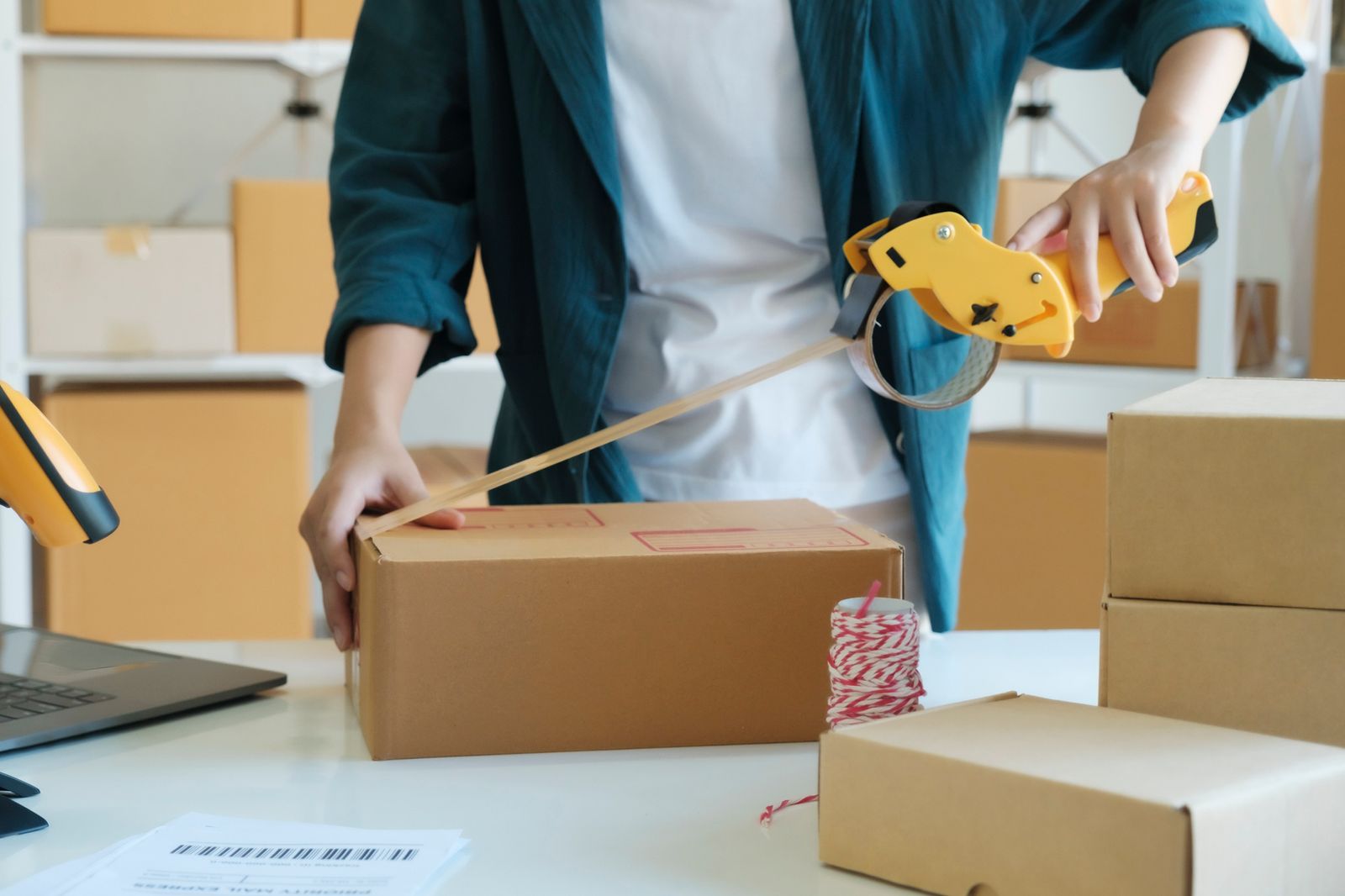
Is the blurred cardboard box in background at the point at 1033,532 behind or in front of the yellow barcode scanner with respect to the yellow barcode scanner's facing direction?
in front

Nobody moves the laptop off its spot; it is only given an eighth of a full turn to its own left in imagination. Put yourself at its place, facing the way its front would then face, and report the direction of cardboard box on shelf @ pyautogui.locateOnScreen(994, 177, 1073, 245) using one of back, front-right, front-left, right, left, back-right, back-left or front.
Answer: front-right

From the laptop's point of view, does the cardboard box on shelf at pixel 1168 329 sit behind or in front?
in front

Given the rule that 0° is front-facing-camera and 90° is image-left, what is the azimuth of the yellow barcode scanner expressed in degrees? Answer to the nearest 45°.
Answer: approximately 270°

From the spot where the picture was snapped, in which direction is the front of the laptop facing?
facing away from the viewer and to the right of the viewer

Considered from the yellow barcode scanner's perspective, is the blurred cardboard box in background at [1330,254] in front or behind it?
in front

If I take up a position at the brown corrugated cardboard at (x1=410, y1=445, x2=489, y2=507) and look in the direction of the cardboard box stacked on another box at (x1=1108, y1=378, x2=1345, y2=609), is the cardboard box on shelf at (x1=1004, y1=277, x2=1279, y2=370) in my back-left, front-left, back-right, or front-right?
front-left

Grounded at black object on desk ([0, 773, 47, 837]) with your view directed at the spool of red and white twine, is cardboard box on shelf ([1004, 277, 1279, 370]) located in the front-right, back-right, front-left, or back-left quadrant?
front-left

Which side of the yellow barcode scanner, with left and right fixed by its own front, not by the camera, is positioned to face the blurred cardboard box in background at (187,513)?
left

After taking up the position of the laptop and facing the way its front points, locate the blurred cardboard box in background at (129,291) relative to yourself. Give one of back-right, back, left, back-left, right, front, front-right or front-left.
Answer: front-left

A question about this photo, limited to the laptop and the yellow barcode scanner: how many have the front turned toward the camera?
0

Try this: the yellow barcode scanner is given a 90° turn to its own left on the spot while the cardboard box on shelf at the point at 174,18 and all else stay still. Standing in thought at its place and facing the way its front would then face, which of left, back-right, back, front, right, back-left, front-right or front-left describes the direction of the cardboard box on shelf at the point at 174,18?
front

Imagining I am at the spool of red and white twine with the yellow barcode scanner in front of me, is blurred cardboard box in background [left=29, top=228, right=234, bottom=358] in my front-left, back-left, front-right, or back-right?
front-right
